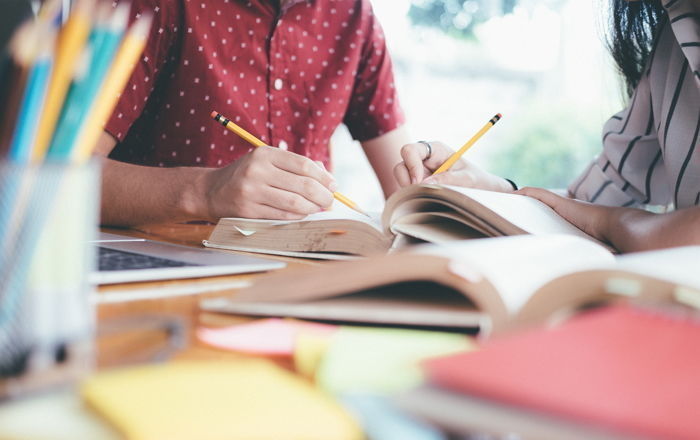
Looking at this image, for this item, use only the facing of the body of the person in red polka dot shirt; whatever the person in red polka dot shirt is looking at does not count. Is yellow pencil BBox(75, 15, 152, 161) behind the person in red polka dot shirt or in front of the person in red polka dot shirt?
in front

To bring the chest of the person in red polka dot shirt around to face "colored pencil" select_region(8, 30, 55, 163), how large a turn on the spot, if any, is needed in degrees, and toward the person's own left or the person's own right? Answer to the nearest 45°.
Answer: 0° — they already face it

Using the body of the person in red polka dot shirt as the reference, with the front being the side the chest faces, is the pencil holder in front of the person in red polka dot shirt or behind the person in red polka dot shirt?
in front

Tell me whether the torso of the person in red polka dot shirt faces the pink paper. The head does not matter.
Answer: yes

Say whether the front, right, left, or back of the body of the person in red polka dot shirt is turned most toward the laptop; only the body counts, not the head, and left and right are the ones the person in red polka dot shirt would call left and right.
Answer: front

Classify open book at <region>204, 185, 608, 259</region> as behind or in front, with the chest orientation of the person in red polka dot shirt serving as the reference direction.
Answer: in front

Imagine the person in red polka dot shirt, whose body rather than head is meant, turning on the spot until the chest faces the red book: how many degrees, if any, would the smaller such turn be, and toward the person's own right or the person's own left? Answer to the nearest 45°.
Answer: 0° — they already face it

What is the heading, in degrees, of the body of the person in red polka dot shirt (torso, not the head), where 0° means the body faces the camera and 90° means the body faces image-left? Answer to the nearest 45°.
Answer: approximately 0°

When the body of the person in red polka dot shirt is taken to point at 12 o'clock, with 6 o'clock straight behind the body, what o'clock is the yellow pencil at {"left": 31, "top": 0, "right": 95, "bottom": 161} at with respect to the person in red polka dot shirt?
The yellow pencil is roughly at 12 o'clock from the person in red polka dot shirt.

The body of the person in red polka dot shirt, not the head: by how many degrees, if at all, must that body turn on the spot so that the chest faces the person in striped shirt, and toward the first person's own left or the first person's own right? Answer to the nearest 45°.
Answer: approximately 45° to the first person's own left

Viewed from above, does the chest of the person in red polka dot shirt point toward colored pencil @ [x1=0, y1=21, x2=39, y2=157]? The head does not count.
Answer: yes
